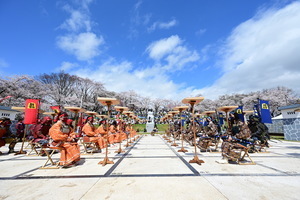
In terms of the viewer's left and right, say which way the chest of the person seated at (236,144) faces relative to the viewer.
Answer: facing to the left of the viewer

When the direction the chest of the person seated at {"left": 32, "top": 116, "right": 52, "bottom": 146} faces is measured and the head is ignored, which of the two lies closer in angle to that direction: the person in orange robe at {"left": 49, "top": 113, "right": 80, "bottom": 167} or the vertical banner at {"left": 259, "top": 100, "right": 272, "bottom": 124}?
the vertical banner

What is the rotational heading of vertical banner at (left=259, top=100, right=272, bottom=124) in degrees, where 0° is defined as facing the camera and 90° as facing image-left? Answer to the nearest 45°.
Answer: approximately 0°

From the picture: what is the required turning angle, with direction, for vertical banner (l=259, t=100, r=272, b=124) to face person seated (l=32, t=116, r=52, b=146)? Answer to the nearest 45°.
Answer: approximately 45° to its right

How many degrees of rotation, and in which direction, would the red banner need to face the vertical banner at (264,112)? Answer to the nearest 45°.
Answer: approximately 45° to its left

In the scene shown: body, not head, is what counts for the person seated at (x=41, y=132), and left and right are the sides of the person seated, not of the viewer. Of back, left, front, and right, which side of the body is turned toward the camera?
right

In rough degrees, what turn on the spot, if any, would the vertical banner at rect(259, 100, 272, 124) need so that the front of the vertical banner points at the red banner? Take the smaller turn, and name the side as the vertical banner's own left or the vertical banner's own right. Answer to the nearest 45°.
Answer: approximately 45° to the vertical banner's own right

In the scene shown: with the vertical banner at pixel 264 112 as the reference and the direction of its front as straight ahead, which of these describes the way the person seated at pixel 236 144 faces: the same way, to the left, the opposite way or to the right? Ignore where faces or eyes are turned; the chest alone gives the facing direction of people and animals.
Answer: to the right
